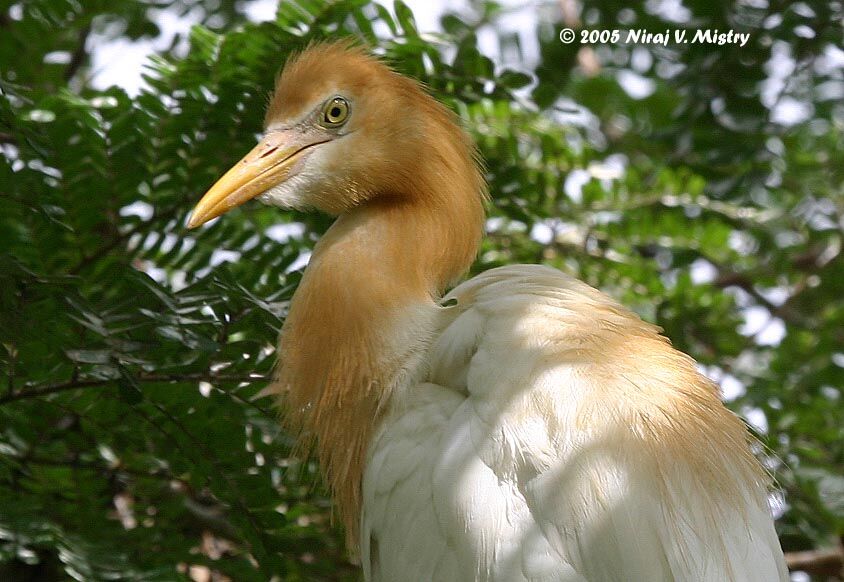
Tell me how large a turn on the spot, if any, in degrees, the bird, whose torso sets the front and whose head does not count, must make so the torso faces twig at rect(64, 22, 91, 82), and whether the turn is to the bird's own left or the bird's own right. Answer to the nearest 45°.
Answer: approximately 45° to the bird's own right

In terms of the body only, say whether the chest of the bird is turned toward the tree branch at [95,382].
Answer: yes

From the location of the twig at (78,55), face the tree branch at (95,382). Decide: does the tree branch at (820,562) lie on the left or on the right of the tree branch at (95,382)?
left

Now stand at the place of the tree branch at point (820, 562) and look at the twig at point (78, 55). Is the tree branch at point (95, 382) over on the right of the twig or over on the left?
left

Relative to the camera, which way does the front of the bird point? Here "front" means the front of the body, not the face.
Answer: to the viewer's left
